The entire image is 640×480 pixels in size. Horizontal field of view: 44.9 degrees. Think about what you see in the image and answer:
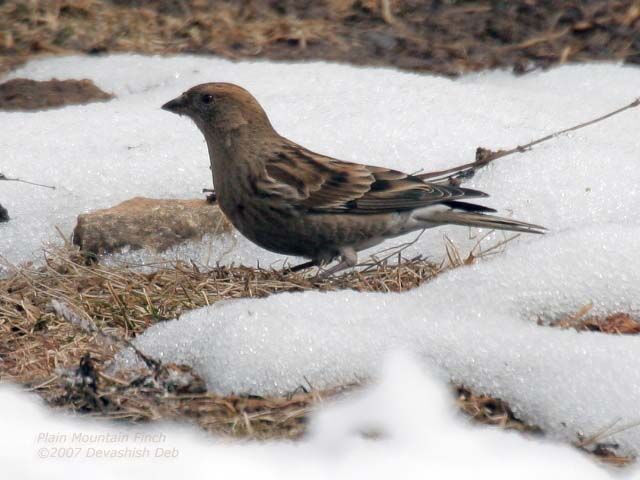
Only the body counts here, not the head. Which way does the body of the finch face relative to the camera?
to the viewer's left
